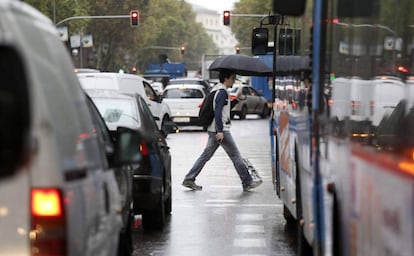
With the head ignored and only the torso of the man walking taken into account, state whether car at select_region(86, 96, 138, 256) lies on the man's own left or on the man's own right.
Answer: on the man's own right

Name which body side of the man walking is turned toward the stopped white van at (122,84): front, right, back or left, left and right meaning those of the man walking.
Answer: left

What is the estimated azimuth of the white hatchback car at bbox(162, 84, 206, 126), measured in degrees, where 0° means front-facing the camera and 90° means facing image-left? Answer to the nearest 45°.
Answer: approximately 180°

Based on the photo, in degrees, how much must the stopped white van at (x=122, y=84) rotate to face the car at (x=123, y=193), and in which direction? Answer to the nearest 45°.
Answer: approximately 135° to its right

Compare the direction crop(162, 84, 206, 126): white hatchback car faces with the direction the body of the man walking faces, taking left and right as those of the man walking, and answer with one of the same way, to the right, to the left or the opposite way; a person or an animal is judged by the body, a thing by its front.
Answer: to the left

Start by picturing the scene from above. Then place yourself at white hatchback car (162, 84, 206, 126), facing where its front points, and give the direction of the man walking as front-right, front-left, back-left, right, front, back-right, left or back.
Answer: back

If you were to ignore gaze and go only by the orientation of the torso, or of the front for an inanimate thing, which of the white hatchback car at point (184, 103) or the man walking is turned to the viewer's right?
the man walking

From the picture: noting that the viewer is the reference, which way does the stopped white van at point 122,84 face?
facing away from the viewer and to the right of the viewer
